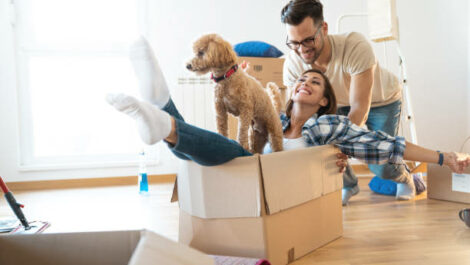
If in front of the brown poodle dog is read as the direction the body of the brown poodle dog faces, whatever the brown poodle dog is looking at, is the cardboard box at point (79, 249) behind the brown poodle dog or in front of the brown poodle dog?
in front

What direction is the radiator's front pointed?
toward the camera

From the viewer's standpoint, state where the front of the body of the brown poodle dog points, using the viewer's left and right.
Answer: facing the viewer and to the left of the viewer

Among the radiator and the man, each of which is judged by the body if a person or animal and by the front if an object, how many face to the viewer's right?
0

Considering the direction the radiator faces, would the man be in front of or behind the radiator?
in front

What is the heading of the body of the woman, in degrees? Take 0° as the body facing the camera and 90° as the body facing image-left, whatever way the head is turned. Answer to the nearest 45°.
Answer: approximately 45°

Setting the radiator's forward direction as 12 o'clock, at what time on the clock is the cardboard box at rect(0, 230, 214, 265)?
The cardboard box is roughly at 12 o'clock from the radiator.

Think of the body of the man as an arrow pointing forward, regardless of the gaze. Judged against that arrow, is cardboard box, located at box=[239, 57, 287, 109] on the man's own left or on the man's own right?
on the man's own right

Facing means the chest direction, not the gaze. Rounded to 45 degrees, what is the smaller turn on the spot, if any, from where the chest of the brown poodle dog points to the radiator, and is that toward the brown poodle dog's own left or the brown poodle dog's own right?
approximately 135° to the brown poodle dog's own right

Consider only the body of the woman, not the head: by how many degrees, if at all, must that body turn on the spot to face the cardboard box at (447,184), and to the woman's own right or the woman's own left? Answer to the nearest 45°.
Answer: approximately 180°
